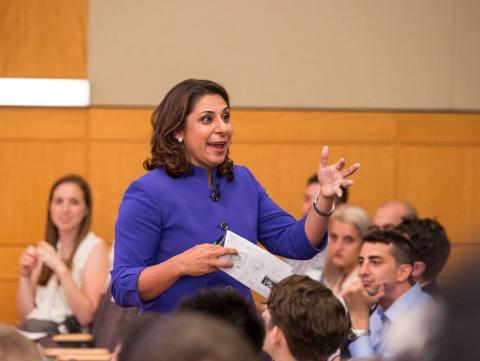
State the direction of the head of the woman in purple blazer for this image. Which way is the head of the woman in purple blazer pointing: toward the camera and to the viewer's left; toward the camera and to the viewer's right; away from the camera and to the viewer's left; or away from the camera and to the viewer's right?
toward the camera and to the viewer's right

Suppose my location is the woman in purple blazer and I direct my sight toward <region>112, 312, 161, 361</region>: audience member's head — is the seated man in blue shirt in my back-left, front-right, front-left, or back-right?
back-left

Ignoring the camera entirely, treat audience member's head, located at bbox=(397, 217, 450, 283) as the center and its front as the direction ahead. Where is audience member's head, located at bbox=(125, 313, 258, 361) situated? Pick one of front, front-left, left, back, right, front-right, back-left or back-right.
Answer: left

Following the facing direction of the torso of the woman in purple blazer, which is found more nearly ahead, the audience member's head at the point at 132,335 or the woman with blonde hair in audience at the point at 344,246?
the audience member's head

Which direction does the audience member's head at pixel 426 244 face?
to the viewer's left

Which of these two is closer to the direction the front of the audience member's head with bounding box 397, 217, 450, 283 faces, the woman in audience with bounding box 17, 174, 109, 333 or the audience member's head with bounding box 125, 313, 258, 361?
the woman in audience

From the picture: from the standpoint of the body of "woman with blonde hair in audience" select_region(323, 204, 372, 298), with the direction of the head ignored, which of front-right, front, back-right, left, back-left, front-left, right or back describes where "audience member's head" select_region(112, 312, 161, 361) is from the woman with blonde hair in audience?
front-left

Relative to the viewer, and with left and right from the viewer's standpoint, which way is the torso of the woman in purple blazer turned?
facing the viewer and to the right of the viewer

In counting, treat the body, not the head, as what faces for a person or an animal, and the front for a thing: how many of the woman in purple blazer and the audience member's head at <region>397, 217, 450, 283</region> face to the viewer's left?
1

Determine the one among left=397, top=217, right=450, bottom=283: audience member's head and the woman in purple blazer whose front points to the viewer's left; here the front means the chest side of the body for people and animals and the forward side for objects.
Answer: the audience member's head

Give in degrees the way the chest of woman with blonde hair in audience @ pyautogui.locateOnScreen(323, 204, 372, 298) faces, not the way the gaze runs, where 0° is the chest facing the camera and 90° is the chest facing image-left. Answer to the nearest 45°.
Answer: approximately 45°
